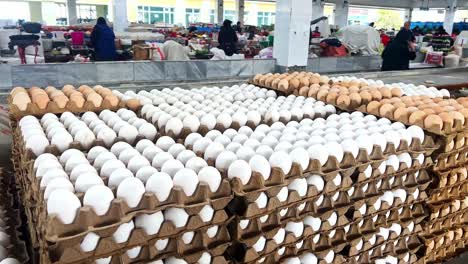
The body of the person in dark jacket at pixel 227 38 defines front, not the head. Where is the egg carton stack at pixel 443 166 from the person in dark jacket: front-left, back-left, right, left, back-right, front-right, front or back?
back

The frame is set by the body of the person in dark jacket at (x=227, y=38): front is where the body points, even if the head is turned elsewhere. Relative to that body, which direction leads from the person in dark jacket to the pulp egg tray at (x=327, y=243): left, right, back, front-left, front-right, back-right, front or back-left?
back

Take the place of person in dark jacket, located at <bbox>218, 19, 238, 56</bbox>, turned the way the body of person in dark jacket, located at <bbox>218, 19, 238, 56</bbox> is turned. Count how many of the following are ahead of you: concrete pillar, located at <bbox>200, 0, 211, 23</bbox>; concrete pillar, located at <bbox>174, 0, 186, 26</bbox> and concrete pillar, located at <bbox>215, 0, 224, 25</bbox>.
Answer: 3

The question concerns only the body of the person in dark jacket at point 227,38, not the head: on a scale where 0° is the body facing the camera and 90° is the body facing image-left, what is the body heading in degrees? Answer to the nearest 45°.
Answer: approximately 180°

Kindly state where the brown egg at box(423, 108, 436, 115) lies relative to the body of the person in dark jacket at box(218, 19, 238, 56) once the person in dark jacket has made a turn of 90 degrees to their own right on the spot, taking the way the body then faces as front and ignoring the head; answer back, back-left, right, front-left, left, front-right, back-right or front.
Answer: right

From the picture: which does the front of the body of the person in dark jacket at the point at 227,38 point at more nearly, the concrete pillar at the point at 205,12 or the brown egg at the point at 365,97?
the concrete pillar

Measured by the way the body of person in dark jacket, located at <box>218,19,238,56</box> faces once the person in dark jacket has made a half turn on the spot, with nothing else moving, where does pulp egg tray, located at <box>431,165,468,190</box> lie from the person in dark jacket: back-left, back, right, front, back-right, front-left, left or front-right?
front
